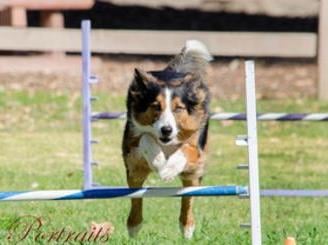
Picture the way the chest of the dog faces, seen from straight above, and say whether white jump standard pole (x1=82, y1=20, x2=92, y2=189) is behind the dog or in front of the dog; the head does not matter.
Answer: behind

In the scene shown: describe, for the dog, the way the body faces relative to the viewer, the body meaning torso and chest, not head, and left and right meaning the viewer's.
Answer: facing the viewer

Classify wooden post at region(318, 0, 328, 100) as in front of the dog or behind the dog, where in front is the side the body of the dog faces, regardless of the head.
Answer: behind
